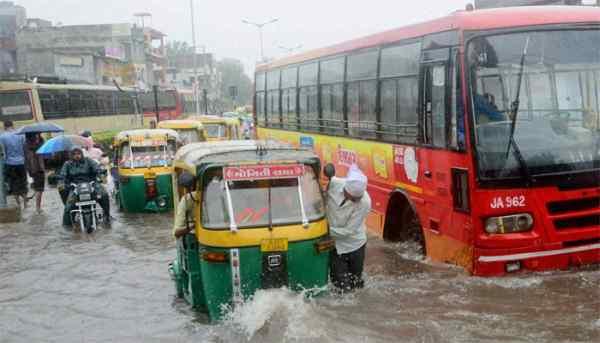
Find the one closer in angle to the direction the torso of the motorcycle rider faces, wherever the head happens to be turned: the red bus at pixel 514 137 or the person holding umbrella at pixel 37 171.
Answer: the red bus

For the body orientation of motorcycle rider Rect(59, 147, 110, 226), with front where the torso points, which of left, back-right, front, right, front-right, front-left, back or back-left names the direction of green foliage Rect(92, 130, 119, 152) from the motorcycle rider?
back

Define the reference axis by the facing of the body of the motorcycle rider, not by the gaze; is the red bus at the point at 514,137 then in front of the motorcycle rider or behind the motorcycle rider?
in front

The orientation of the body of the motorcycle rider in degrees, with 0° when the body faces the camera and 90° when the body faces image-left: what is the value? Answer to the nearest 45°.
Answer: approximately 0°

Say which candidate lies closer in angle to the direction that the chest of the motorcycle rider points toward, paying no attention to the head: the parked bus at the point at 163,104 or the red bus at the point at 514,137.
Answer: the red bus

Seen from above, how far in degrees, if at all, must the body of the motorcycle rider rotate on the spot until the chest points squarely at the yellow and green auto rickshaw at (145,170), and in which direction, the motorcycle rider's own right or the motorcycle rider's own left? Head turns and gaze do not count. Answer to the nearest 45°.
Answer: approximately 135° to the motorcycle rider's own left

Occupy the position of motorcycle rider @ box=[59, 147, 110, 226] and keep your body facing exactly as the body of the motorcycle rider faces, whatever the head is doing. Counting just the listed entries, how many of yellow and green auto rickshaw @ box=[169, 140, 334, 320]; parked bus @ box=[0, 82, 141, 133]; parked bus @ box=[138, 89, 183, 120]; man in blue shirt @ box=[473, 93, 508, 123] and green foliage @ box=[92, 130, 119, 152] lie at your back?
3

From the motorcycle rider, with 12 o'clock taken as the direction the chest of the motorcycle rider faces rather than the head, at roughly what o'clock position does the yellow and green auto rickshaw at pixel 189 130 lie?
The yellow and green auto rickshaw is roughly at 7 o'clock from the motorcycle rider.
